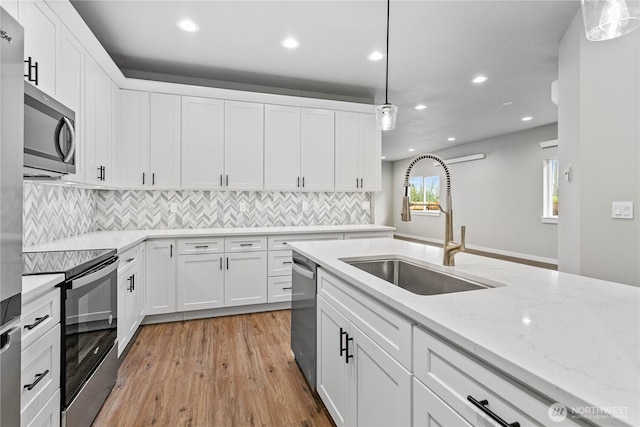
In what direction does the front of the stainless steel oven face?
to the viewer's right

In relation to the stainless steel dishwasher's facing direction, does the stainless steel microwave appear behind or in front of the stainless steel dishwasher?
in front

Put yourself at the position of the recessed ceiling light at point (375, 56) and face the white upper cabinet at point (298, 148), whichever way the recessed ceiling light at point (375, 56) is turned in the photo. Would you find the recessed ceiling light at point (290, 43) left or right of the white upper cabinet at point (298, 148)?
left

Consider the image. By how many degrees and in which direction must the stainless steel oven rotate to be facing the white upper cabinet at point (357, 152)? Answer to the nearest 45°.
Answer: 0° — it already faces it

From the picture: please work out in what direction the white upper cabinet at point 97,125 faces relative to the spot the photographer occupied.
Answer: facing to the right of the viewer

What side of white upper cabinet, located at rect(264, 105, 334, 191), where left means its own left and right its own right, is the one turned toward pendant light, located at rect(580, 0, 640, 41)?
front

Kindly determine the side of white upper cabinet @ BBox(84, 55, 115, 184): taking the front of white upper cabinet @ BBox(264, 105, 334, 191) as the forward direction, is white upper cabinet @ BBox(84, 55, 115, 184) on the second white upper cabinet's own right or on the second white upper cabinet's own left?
on the second white upper cabinet's own right

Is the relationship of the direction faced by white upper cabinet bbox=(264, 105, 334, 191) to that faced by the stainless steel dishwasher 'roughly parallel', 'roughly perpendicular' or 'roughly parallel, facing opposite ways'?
roughly perpendicular

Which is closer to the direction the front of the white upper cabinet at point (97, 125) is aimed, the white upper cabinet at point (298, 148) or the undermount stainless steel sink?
the white upper cabinet

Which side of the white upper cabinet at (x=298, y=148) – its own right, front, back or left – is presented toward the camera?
front

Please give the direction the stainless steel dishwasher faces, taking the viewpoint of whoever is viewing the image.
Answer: facing to the left of the viewer
